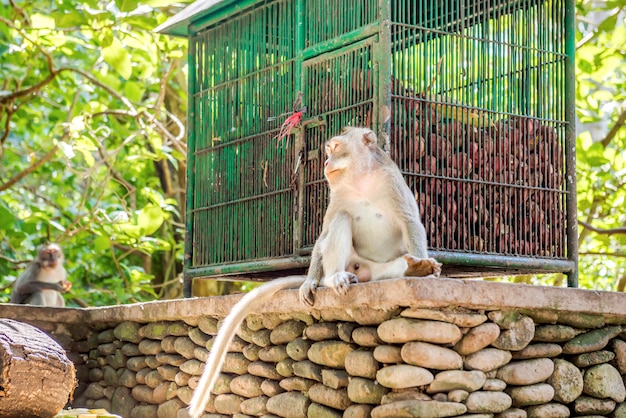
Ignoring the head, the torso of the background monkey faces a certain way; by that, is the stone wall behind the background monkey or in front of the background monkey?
in front

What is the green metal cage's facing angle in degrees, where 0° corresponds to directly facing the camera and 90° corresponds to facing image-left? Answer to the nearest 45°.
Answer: approximately 45°

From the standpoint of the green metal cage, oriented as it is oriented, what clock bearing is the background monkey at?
The background monkey is roughly at 3 o'clock from the green metal cage.

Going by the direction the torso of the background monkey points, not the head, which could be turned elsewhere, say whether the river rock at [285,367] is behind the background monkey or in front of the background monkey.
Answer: in front

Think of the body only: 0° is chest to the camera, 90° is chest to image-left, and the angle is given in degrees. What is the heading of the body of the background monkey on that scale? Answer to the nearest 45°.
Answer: approximately 315°

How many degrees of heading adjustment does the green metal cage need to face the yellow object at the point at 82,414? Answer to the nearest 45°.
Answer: approximately 45° to its right

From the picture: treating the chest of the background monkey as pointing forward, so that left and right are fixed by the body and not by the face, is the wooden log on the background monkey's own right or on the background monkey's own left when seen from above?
on the background monkey's own right

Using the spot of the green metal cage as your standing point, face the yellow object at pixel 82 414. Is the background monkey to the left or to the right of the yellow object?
right

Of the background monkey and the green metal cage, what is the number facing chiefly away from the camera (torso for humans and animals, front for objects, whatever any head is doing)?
0
